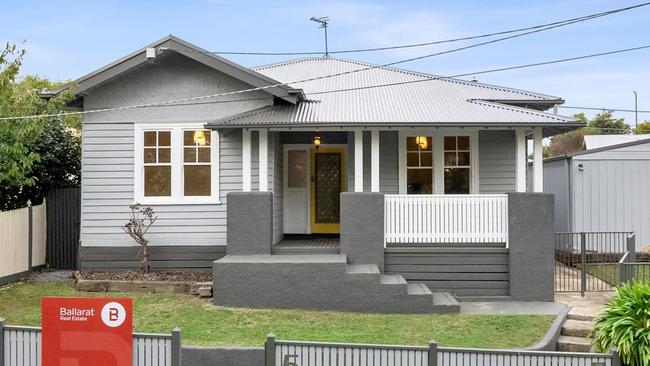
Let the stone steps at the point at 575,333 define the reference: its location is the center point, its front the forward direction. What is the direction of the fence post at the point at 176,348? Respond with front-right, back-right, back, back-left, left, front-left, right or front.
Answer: front-right

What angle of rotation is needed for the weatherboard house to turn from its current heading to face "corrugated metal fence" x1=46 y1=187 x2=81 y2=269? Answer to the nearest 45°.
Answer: approximately 90° to its right

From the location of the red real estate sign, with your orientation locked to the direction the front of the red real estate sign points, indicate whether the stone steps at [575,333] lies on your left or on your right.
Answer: on your left

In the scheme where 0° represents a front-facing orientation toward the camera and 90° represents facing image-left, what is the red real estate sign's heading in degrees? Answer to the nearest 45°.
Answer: approximately 0°

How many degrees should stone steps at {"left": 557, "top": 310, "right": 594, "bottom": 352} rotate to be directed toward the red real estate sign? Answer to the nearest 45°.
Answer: approximately 45° to its right

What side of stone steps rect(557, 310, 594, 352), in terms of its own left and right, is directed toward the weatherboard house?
right

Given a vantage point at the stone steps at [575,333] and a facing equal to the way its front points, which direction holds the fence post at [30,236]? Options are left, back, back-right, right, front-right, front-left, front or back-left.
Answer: right

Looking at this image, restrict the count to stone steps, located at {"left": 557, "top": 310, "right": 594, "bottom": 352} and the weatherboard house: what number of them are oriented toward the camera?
2

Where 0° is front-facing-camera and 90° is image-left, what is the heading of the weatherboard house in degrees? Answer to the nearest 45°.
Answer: approximately 0°

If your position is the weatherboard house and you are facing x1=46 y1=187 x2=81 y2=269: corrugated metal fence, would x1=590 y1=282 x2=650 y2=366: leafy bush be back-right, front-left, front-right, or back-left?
back-left

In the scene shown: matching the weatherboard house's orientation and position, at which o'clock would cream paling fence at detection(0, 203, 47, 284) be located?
The cream paling fence is roughly at 3 o'clock from the weatherboard house.
